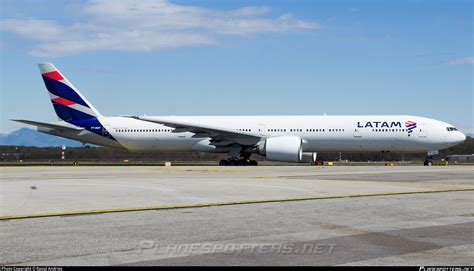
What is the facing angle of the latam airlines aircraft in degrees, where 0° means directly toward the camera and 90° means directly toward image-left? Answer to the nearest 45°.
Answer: approximately 270°
